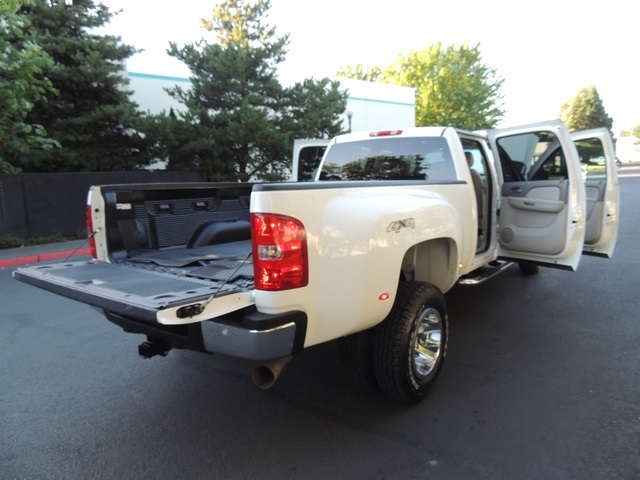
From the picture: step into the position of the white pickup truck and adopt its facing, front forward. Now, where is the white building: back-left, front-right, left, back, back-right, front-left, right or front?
front-left

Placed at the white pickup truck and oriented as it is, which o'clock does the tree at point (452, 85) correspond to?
The tree is roughly at 11 o'clock from the white pickup truck.

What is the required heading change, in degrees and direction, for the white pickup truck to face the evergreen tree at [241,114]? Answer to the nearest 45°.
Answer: approximately 45° to its left

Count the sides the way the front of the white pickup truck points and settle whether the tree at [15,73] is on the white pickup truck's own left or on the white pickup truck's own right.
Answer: on the white pickup truck's own left

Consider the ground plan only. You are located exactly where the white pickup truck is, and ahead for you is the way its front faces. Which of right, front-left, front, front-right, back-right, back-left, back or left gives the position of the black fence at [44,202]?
left

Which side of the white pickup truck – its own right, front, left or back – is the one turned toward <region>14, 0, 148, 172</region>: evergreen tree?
left

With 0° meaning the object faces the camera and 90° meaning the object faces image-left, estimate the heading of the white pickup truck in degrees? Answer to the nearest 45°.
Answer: approximately 225°
